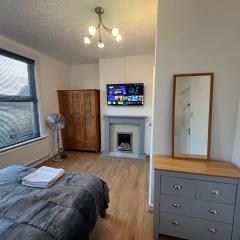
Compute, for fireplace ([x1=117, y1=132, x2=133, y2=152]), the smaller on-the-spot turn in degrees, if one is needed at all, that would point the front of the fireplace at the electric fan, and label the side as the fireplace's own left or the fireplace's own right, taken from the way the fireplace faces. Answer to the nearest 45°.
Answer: approximately 90° to the fireplace's own right

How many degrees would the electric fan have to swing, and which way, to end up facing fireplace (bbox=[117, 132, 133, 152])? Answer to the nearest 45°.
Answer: approximately 90° to its left

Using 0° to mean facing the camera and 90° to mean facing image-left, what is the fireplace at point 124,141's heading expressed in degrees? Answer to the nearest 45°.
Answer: approximately 0°

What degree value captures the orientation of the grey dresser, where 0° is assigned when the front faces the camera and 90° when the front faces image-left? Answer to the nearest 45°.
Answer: approximately 0°

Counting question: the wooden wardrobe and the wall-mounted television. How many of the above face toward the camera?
2

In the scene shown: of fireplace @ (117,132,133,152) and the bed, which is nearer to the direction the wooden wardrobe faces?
the bed
